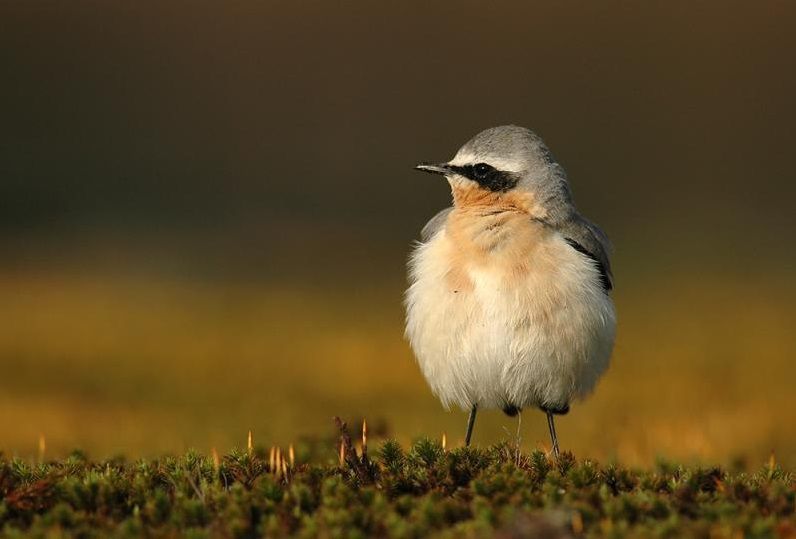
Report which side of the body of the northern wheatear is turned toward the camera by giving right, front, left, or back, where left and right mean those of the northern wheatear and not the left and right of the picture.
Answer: front
